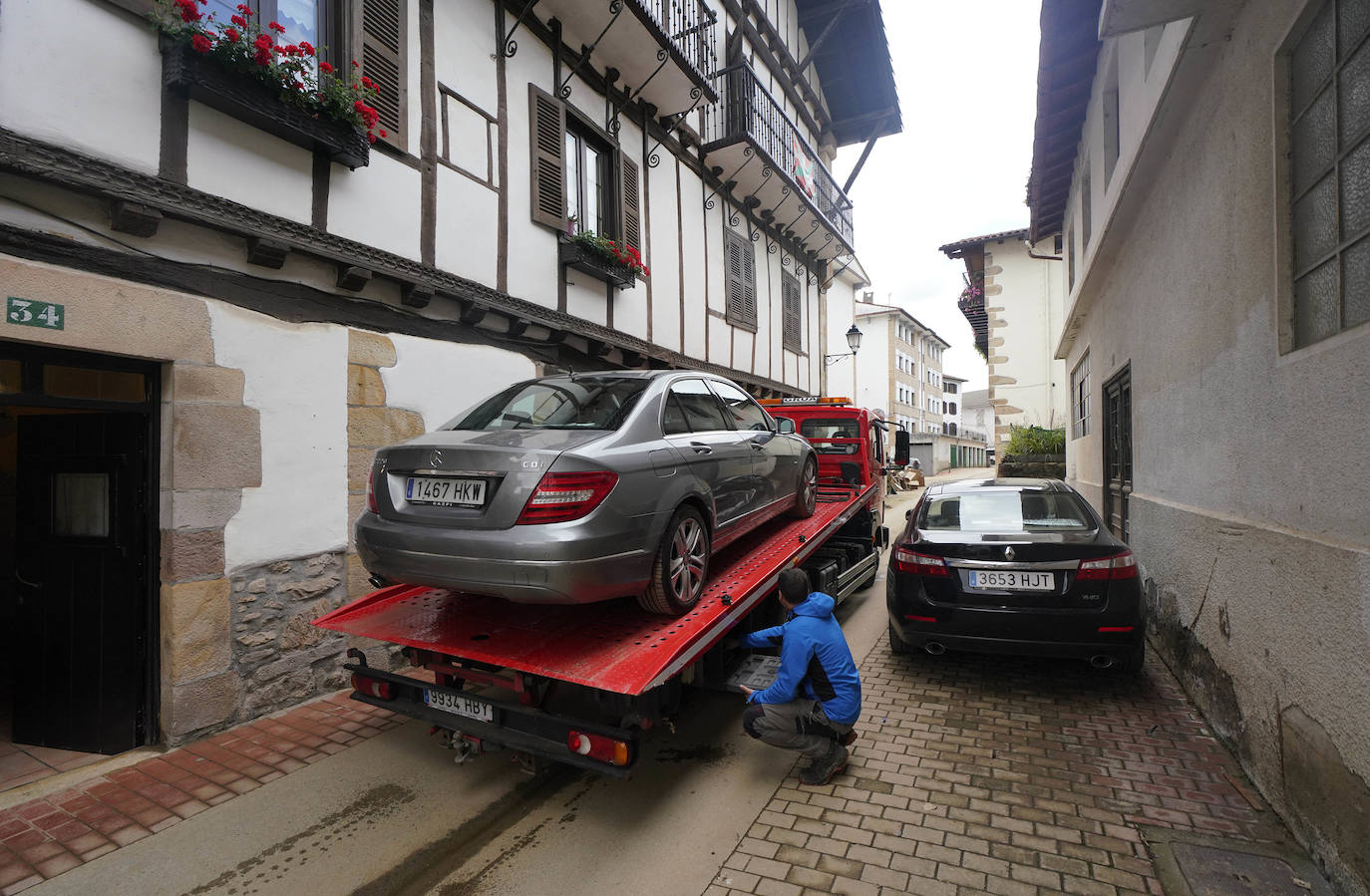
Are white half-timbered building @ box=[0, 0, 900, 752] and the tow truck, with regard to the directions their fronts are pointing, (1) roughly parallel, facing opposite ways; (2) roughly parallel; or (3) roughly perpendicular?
roughly perpendicular

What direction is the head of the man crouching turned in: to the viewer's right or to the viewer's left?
to the viewer's left

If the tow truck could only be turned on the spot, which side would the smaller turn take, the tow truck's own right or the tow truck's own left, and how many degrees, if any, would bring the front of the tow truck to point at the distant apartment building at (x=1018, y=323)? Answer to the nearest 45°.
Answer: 0° — it already faces it

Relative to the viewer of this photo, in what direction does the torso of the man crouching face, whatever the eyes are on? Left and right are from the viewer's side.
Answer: facing away from the viewer and to the left of the viewer

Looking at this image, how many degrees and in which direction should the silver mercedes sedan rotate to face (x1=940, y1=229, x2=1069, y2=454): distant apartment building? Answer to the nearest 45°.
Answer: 0° — it already faces it

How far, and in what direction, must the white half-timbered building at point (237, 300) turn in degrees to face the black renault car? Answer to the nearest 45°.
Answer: approximately 45° to its left

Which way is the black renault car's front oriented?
away from the camera

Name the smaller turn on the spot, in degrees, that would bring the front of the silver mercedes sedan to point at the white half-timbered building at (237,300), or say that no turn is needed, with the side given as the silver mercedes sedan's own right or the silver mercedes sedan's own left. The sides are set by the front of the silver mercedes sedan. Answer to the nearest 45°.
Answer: approximately 90° to the silver mercedes sedan's own left

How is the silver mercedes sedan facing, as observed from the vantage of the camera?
facing away from the viewer and to the right of the viewer

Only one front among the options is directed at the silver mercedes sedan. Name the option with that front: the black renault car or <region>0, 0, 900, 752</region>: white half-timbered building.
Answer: the white half-timbered building
